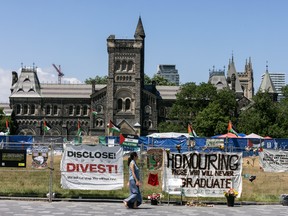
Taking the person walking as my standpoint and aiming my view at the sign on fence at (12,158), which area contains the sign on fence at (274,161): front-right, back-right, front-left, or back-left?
back-right

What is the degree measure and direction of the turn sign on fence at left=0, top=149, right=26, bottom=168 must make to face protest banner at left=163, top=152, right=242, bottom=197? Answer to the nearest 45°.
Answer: approximately 90° to its left

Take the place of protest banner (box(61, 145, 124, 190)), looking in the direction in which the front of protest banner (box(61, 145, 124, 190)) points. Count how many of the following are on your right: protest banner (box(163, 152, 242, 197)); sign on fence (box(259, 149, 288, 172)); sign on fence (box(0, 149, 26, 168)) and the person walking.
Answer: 1

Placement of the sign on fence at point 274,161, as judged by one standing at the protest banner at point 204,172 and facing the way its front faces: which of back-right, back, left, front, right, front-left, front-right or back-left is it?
back-left

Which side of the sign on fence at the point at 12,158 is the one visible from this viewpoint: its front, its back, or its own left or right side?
front

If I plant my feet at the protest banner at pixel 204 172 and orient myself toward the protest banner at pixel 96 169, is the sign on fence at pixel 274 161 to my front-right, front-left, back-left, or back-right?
back-right

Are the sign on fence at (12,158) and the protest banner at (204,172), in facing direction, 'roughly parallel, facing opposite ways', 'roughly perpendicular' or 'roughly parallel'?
roughly parallel

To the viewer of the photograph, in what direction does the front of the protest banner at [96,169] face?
facing the viewer

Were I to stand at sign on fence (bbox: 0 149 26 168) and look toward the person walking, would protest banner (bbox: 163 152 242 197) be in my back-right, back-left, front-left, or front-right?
front-left

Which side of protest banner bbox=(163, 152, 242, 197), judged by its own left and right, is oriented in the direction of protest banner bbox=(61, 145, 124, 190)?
right

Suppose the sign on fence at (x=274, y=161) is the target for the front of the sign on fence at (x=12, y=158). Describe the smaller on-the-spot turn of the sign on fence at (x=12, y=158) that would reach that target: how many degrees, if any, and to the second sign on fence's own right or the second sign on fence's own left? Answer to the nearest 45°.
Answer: approximately 90° to the second sign on fence's own left

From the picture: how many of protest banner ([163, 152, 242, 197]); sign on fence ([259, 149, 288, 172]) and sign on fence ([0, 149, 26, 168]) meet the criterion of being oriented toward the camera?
3

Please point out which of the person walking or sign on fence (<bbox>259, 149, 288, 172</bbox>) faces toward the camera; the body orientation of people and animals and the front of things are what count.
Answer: the sign on fence
